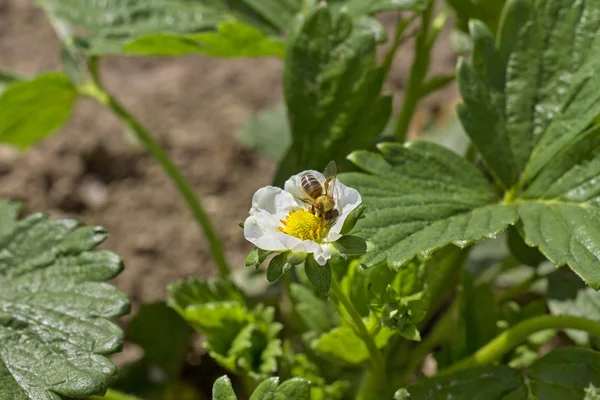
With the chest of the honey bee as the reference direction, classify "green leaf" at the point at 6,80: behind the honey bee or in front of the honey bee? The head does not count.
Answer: behind

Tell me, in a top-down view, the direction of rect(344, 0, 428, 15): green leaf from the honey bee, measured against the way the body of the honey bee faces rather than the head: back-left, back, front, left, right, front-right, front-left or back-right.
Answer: back-left

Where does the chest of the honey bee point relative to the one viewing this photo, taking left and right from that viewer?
facing the viewer and to the right of the viewer
